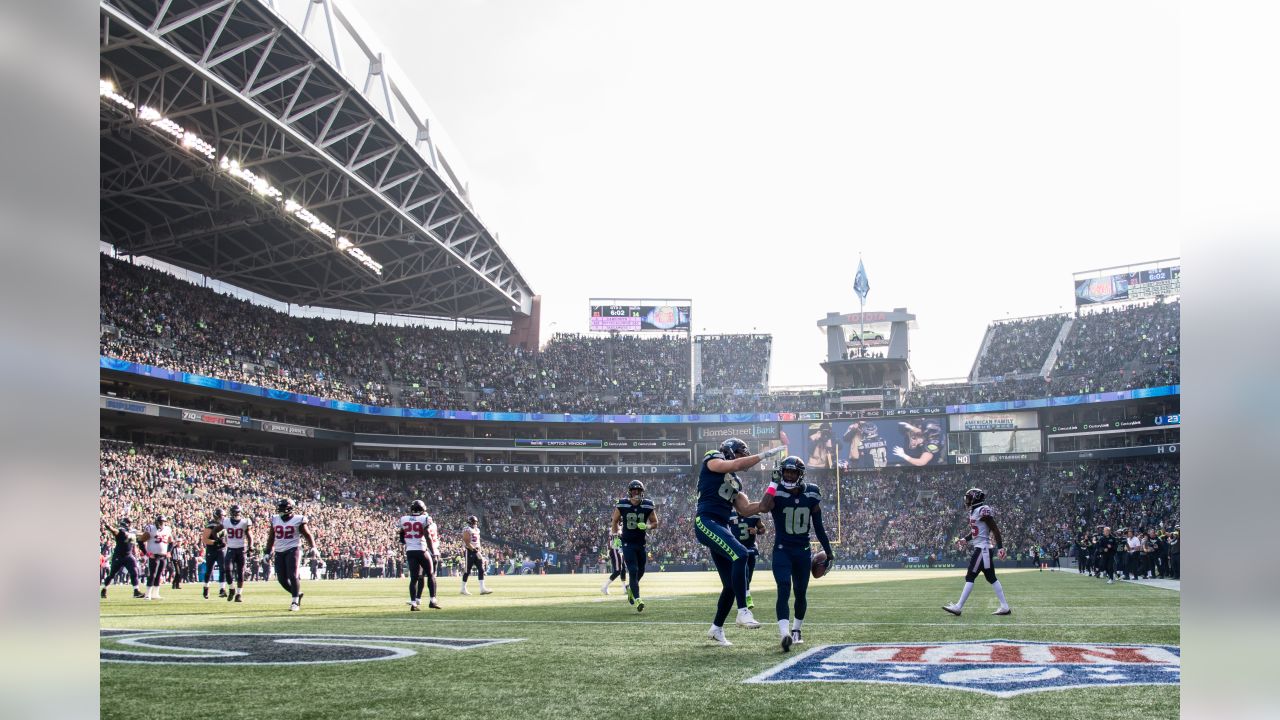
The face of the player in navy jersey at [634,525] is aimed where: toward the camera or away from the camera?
toward the camera

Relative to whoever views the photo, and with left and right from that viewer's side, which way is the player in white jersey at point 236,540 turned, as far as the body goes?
facing the viewer

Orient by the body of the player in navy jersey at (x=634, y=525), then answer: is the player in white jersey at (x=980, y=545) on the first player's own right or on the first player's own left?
on the first player's own left

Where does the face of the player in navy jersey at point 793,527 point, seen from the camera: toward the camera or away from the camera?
toward the camera

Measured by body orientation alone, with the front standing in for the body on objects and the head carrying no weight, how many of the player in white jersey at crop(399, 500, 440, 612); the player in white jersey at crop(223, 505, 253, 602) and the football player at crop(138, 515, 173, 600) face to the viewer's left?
0

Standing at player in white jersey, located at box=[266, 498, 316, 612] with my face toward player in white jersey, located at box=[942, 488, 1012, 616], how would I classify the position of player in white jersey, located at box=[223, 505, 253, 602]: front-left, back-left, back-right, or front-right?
back-left

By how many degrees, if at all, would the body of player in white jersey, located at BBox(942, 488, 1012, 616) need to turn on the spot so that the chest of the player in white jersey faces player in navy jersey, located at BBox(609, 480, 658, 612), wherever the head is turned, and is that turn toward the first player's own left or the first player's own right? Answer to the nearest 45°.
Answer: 0° — they already face them

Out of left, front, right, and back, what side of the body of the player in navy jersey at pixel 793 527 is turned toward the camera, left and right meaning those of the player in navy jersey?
front

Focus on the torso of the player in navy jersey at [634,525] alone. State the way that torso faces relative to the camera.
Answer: toward the camera
